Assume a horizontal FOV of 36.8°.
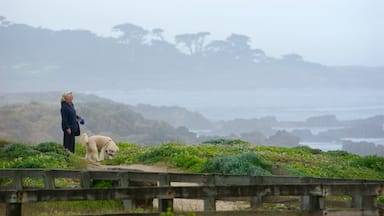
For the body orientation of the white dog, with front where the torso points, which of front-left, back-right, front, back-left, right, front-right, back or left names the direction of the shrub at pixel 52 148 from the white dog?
back-right

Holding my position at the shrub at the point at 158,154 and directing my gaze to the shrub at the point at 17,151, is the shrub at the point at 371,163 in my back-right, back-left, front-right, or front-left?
back-left

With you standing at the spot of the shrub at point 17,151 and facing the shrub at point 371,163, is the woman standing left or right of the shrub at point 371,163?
left

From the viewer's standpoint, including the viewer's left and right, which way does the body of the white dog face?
facing to the right of the viewer

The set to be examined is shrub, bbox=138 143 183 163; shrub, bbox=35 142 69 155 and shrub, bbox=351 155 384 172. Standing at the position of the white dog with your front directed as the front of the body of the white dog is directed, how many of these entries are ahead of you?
2

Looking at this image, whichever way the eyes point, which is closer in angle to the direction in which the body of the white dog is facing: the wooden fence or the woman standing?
the wooden fence

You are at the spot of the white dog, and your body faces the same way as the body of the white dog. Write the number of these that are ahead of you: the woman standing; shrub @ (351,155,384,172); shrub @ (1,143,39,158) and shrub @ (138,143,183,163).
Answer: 2

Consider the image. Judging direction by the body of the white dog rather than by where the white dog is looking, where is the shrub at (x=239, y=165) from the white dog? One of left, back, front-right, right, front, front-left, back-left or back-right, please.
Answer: front-right
